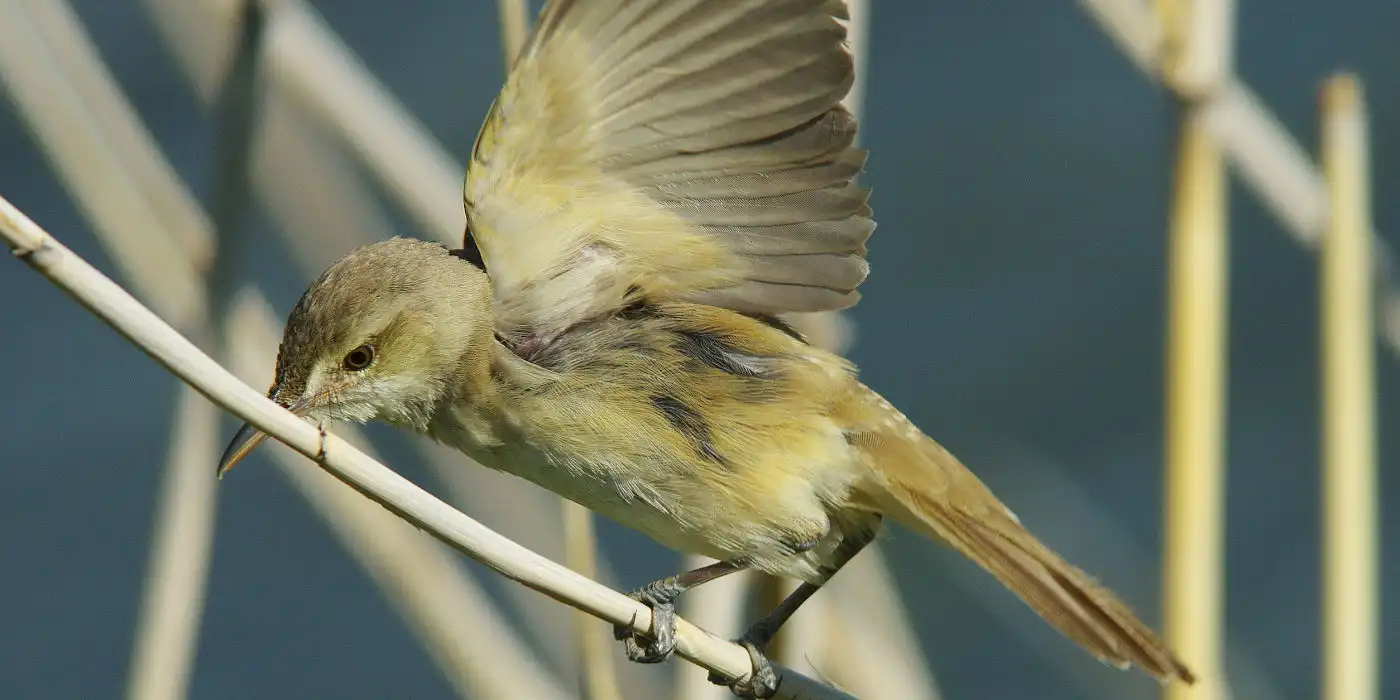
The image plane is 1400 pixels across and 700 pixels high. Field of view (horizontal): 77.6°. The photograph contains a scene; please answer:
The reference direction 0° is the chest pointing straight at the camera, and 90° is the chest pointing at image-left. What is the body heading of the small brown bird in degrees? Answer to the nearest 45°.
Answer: approximately 90°

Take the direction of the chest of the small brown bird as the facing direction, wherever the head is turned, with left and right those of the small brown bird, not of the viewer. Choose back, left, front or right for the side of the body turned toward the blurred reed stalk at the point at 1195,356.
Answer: back

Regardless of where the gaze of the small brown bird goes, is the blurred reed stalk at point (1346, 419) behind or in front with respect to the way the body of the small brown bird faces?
behind

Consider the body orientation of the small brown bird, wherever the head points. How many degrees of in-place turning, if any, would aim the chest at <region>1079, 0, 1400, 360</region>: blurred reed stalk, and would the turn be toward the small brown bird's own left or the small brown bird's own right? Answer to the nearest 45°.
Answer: approximately 135° to the small brown bird's own right
